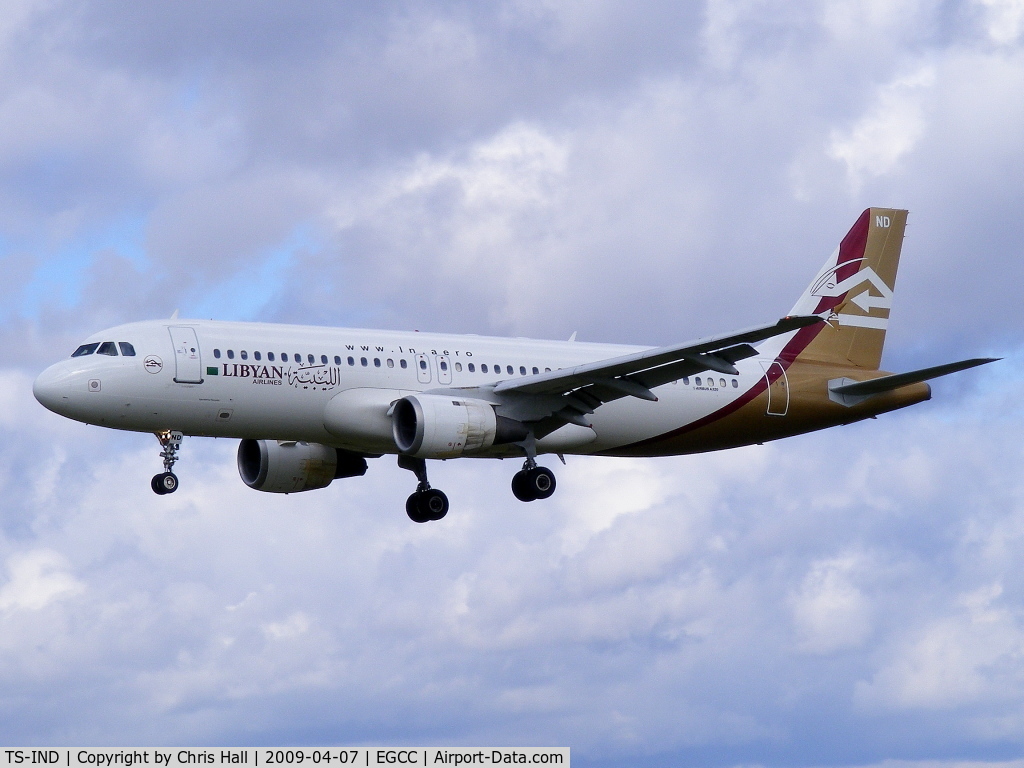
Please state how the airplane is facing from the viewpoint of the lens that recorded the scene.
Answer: facing the viewer and to the left of the viewer
